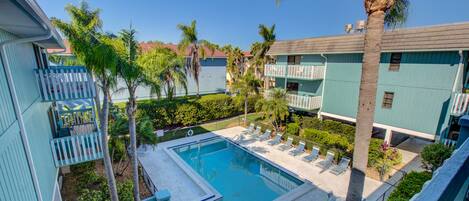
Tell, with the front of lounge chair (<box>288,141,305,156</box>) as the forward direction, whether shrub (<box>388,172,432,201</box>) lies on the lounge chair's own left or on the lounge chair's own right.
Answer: on the lounge chair's own left

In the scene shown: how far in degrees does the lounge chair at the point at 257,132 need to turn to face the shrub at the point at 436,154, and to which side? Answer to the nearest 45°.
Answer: approximately 90° to its left

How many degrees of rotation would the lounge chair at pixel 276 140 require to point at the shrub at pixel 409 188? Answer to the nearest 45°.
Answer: approximately 90° to its left

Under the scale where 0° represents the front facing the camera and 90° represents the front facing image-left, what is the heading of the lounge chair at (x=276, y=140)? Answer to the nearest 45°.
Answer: approximately 45°

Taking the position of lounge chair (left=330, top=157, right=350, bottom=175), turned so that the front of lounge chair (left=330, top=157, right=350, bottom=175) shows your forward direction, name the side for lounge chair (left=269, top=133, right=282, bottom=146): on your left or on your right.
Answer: on your right

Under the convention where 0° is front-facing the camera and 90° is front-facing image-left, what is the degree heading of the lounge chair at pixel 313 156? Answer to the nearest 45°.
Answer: approximately 45°

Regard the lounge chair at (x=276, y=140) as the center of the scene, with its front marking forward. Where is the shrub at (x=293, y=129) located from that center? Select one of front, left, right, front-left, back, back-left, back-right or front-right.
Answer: back

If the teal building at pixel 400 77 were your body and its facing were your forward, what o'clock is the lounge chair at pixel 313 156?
The lounge chair is roughly at 12 o'clock from the teal building.

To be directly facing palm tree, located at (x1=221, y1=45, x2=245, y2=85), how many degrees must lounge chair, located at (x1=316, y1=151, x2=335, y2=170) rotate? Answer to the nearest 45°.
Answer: approximately 90° to its right

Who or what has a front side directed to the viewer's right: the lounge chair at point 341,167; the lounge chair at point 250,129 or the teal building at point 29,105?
the teal building
